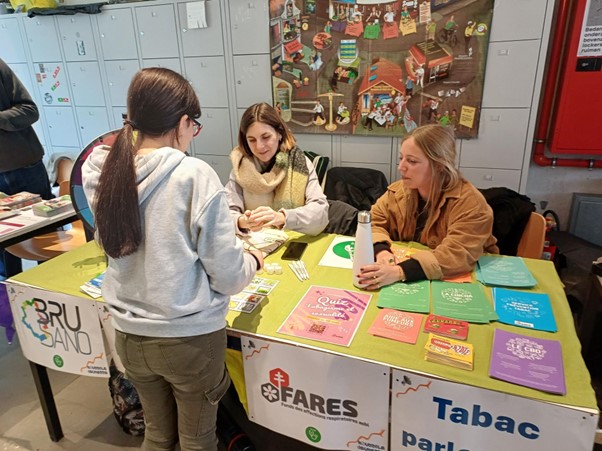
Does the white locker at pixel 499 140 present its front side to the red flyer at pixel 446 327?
yes

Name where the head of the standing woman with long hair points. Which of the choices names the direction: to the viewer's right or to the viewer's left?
to the viewer's right

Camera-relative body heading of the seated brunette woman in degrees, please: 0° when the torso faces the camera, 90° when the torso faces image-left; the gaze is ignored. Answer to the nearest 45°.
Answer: approximately 45°

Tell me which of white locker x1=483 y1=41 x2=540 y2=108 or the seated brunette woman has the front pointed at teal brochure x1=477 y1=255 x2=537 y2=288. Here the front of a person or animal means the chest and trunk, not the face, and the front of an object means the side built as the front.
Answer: the white locker

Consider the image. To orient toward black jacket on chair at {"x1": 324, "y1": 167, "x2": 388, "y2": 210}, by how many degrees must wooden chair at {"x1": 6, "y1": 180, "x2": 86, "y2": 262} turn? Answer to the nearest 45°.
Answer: approximately 135° to its left

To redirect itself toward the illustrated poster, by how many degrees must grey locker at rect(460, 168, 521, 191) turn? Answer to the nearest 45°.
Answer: approximately 90° to its right

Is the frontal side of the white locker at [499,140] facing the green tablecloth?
yes

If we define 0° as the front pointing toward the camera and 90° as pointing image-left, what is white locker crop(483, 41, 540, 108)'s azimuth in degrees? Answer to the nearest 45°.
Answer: approximately 0°

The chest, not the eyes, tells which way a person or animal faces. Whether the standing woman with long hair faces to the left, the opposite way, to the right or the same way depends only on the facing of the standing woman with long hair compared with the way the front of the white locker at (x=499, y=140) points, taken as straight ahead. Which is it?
the opposite way
